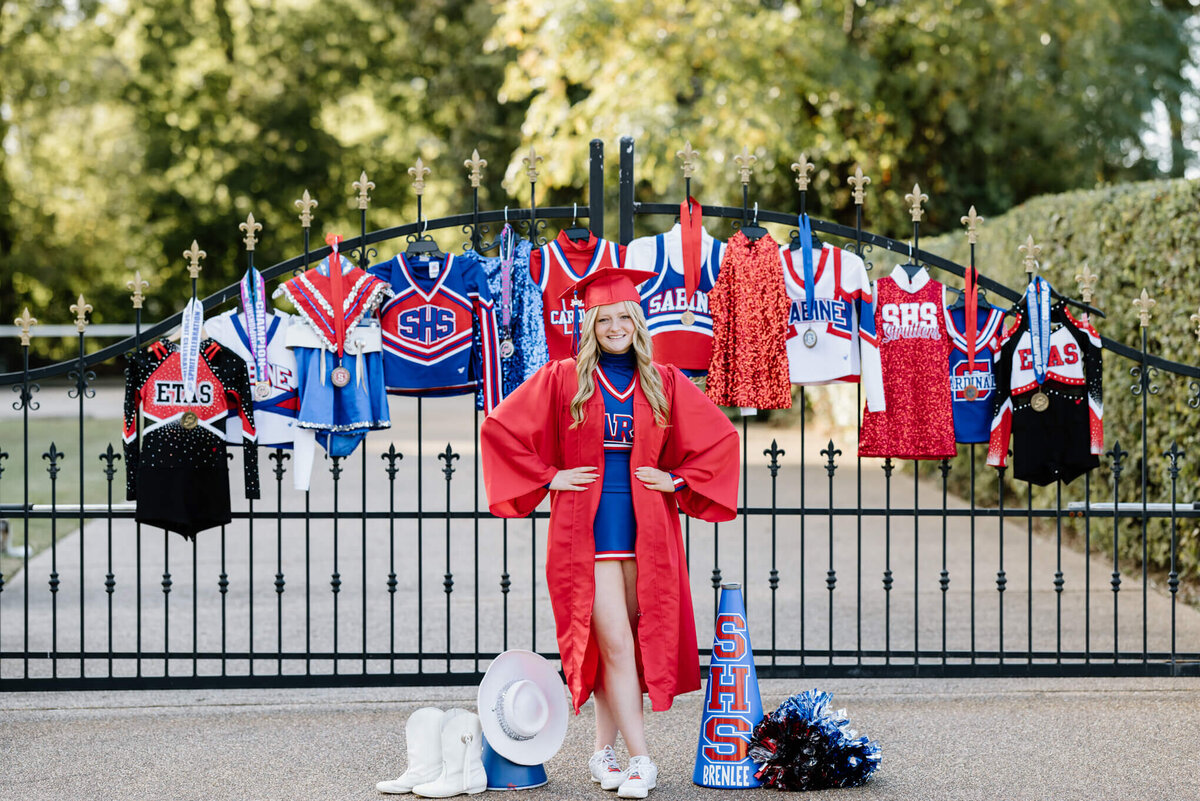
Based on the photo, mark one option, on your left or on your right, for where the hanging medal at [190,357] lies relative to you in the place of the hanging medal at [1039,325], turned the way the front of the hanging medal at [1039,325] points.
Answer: on your right

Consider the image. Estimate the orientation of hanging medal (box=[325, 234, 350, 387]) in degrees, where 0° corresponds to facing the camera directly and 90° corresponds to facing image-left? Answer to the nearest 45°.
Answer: approximately 0°

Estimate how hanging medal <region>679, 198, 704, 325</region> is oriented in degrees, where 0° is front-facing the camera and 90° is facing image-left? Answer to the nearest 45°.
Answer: approximately 0°

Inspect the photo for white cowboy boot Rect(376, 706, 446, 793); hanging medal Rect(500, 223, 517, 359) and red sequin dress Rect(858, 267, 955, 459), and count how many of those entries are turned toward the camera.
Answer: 2

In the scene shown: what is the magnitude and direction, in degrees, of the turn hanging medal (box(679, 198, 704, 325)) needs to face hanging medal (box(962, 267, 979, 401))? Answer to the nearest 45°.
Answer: approximately 90° to its left

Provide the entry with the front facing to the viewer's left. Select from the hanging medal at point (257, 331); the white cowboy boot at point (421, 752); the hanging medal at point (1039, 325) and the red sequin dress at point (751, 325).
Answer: the white cowboy boot

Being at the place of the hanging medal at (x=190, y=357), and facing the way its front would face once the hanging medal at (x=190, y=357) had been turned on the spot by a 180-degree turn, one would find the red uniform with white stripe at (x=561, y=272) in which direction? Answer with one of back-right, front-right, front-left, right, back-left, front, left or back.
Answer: right

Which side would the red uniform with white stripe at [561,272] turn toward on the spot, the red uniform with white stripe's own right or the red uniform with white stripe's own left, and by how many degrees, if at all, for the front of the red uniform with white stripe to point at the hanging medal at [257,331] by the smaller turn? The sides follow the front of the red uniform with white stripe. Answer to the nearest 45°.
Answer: approximately 90° to the red uniform with white stripe's own right

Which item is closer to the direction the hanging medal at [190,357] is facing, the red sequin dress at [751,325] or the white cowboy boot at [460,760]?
the white cowboy boot

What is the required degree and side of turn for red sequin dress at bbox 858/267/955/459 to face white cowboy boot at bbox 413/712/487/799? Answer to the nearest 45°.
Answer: approximately 45° to its right
